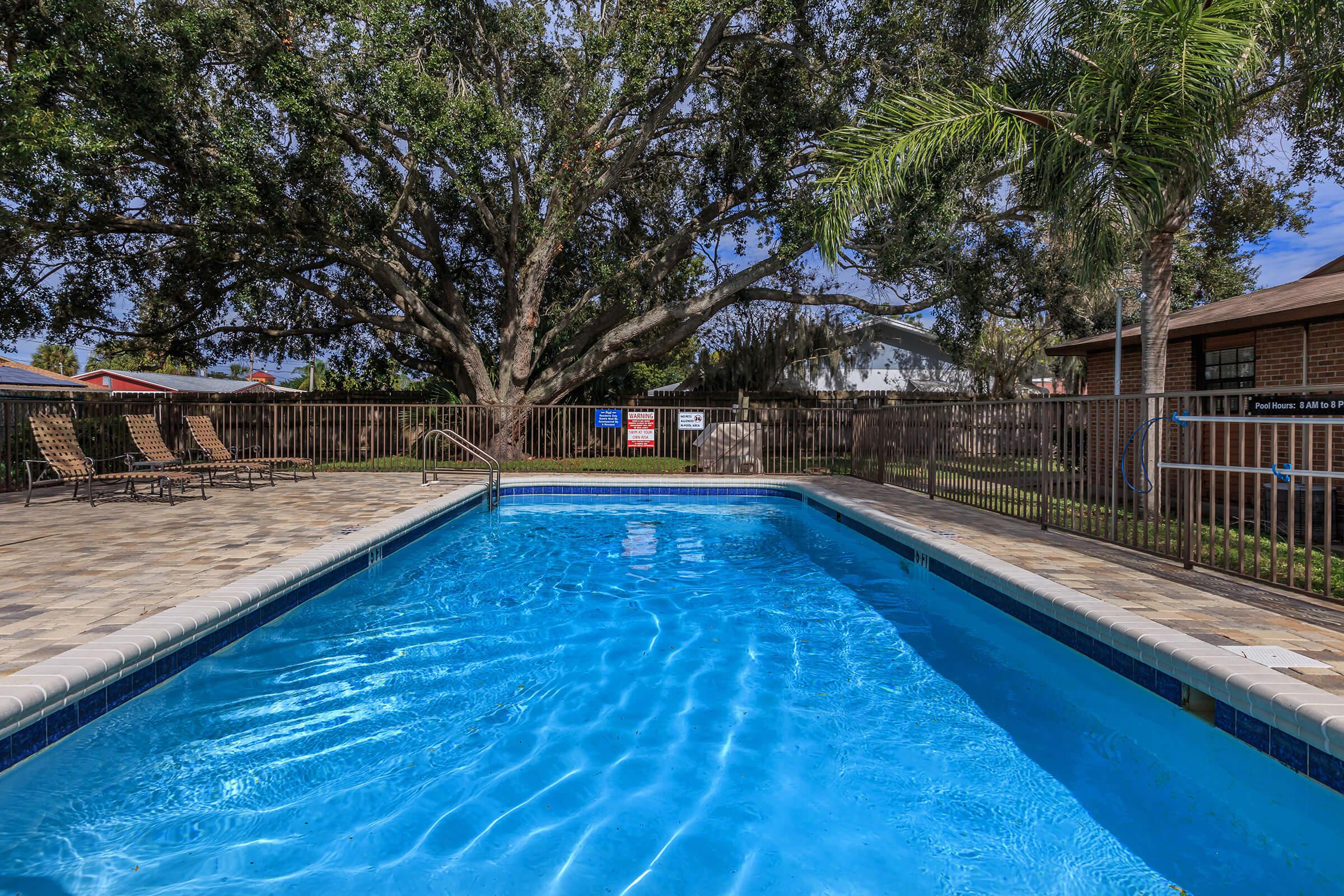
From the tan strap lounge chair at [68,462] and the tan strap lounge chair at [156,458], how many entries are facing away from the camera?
0

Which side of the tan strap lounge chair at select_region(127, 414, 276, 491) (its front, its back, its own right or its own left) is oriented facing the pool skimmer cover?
front

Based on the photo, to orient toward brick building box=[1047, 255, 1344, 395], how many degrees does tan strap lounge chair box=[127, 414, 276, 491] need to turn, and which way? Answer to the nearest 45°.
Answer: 0° — it already faces it

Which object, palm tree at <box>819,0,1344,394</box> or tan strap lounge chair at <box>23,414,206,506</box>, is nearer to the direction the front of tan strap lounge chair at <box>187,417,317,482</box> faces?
the palm tree

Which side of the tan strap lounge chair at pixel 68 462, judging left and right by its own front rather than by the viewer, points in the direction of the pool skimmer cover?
front

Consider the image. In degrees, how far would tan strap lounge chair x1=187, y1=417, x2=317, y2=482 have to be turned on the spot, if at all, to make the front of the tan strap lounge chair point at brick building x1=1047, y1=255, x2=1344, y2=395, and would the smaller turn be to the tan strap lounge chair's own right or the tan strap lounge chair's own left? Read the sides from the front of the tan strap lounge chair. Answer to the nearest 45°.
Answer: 0° — it already faces it

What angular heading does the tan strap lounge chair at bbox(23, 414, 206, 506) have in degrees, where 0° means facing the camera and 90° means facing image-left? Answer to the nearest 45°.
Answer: approximately 315°

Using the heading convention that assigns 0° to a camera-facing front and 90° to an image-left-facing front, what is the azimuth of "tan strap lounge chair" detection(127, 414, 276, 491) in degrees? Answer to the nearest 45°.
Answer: approximately 315°

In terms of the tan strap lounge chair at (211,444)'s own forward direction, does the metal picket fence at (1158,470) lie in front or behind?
in front
